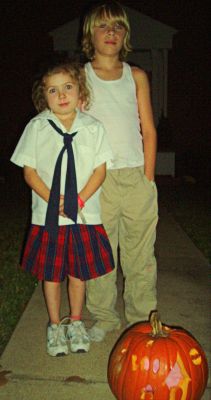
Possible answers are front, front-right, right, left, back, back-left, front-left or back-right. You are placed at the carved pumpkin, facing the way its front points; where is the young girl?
back-right

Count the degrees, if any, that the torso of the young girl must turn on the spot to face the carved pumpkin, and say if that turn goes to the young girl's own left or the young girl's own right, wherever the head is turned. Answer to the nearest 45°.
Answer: approximately 45° to the young girl's own left

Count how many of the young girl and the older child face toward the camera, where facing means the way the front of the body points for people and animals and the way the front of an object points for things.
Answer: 2

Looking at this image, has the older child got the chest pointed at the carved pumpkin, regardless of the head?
yes

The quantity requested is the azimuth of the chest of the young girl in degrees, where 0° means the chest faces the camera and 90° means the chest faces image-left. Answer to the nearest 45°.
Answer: approximately 0°

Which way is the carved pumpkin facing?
toward the camera

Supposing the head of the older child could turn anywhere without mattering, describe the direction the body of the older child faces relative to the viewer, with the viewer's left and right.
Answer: facing the viewer

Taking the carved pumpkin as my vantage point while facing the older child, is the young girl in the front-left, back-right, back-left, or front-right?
front-left
